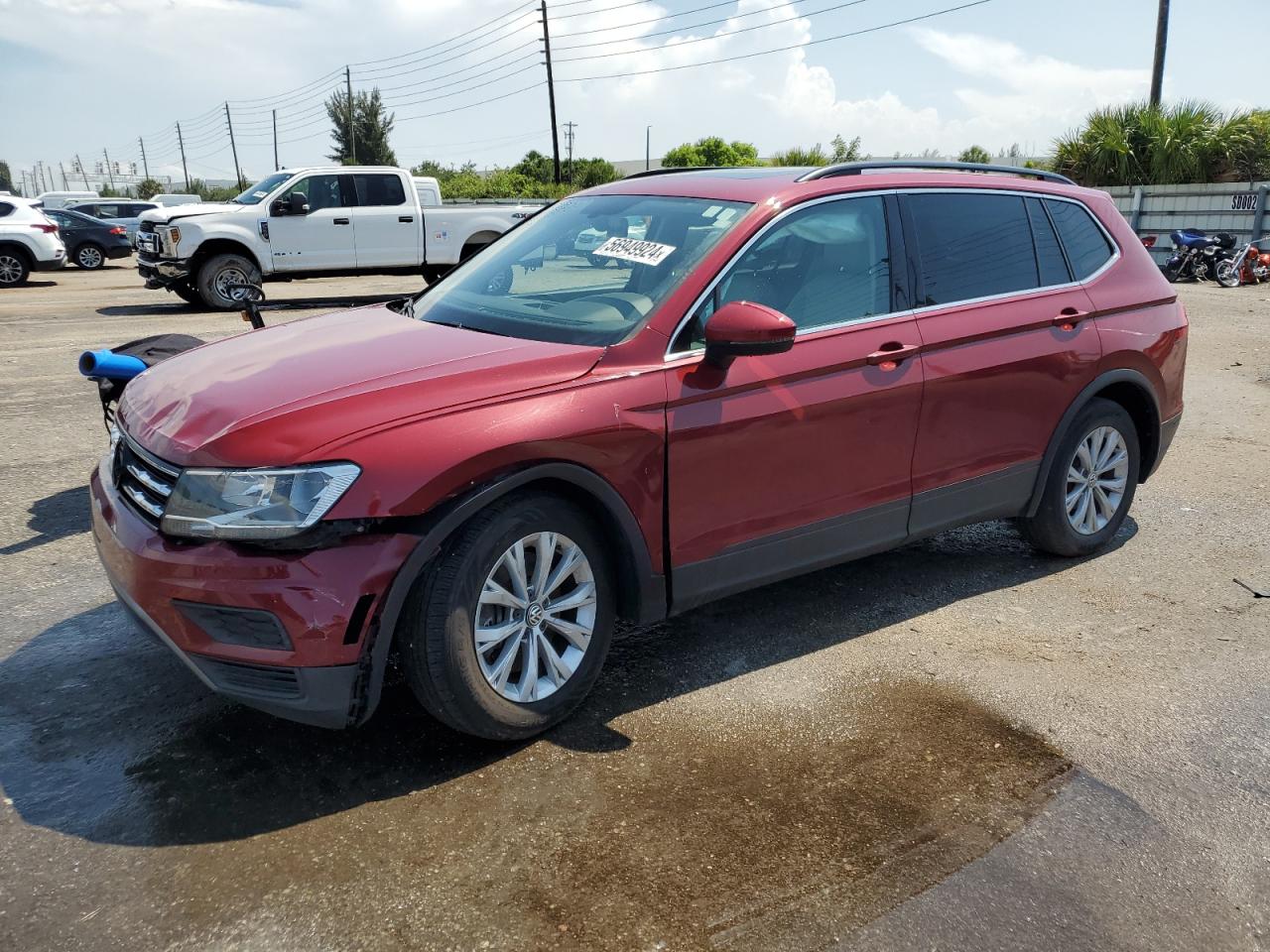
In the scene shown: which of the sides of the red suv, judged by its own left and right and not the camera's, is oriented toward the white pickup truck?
right

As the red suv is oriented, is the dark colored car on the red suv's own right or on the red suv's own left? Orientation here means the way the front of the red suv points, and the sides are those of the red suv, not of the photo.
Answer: on the red suv's own right

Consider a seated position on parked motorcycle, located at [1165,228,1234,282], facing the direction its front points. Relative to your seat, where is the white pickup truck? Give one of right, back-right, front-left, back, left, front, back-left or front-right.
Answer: front

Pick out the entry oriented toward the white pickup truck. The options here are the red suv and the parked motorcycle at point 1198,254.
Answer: the parked motorcycle

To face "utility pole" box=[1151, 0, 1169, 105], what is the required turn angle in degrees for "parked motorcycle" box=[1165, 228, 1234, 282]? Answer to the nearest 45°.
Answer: approximately 135° to its right

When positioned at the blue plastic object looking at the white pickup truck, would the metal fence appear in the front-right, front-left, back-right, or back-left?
front-right

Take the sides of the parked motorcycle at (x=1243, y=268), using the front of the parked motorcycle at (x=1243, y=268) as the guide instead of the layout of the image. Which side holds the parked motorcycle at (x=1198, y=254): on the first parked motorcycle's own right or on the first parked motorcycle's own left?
on the first parked motorcycle's own right

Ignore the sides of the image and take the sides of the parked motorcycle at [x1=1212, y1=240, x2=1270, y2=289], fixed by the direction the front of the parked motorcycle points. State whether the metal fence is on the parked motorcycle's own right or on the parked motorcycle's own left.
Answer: on the parked motorcycle's own right

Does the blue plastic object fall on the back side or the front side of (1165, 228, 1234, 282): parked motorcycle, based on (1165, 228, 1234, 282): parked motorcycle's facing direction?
on the front side

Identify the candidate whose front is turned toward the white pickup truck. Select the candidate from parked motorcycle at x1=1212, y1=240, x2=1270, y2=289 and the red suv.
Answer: the parked motorcycle

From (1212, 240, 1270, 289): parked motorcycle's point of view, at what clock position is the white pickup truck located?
The white pickup truck is roughly at 12 o'clock from the parked motorcycle.

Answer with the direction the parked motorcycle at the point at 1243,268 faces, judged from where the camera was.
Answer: facing the viewer and to the left of the viewer

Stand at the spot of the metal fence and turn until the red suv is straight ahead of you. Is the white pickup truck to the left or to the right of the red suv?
right

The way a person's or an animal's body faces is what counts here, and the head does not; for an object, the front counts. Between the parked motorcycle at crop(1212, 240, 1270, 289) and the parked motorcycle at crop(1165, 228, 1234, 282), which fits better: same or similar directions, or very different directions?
same or similar directions

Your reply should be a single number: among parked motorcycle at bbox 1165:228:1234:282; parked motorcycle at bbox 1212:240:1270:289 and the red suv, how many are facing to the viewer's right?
0

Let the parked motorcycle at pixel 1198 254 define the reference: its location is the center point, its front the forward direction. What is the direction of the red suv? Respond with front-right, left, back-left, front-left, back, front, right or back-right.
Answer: front-left

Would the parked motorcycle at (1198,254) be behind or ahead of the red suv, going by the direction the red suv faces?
behind
